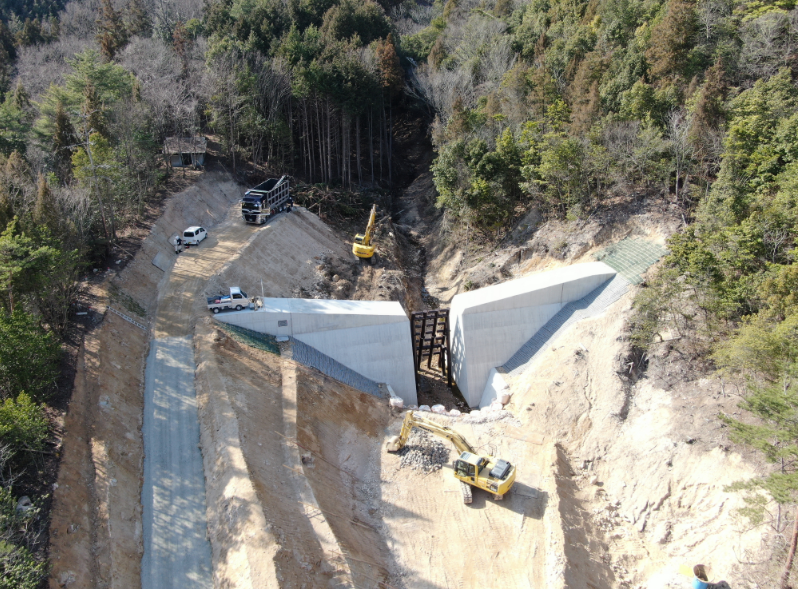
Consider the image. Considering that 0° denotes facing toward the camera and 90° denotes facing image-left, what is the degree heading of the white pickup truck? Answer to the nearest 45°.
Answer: approximately 270°

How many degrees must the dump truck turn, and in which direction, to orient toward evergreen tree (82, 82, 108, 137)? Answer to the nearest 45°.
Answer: approximately 45° to its right

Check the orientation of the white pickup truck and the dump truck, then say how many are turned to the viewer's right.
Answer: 1

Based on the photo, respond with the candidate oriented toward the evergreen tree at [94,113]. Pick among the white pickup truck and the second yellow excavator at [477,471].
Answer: the second yellow excavator

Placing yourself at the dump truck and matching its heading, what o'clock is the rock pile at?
The rock pile is roughly at 10 o'clock from the dump truck.

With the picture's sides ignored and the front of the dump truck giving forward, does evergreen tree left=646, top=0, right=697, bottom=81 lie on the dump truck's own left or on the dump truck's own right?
on the dump truck's own left

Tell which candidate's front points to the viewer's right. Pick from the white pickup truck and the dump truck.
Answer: the white pickup truck

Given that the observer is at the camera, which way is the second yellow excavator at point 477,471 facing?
facing away from the viewer and to the left of the viewer

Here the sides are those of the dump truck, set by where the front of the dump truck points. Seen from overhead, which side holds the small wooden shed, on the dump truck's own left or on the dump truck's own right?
on the dump truck's own right

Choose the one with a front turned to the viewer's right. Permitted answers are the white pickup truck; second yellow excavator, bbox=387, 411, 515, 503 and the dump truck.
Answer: the white pickup truck

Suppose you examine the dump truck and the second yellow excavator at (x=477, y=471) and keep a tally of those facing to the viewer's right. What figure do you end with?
0

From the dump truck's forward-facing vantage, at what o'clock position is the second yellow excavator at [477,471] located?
The second yellow excavator is roughly at 10 o'clock from the dump truck.

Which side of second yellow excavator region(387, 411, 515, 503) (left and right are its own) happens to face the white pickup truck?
front

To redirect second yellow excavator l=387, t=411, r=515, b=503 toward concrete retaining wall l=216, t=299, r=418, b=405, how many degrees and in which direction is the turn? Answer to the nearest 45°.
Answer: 0° — it already faces it

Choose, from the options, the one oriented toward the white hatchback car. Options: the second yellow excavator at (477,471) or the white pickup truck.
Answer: the second yellow excavator
